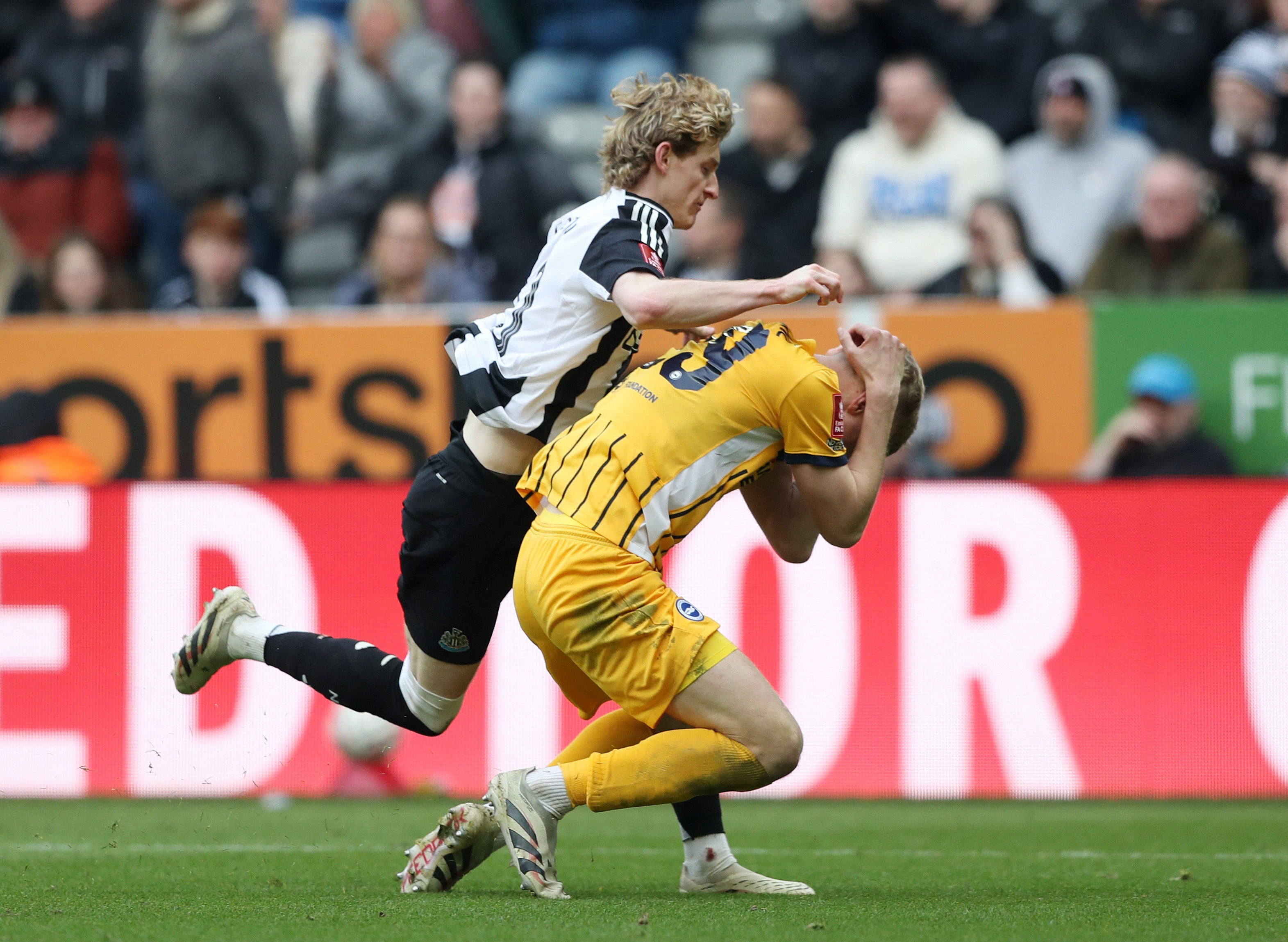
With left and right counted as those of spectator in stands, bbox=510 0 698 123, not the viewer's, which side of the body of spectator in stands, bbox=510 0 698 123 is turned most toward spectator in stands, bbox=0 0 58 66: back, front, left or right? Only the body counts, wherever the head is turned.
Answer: right

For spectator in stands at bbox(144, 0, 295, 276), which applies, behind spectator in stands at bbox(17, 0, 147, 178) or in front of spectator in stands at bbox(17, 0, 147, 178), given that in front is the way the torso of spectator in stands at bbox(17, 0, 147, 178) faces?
in front

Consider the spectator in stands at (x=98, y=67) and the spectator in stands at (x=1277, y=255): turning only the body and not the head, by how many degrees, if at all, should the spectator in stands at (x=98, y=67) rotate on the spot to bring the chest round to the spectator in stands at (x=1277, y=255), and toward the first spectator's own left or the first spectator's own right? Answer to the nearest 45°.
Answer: approximately 45° to the first spectator's own left

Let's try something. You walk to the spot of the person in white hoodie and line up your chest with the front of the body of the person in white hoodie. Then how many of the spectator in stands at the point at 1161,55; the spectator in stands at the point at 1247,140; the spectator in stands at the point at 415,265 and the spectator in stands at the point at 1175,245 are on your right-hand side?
1

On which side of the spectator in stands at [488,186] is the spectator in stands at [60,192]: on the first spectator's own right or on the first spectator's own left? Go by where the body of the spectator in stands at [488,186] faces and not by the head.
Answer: on the first spectator's own right

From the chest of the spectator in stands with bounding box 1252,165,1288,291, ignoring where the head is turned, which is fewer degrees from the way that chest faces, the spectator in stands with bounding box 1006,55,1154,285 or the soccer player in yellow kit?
the soccer player in yellow kit

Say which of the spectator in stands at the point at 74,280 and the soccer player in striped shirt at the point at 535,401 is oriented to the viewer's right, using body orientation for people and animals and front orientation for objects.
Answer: the soccer player in striped shirt

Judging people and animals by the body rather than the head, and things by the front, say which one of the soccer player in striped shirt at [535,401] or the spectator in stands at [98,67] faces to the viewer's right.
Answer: the soccer player in striped shirt

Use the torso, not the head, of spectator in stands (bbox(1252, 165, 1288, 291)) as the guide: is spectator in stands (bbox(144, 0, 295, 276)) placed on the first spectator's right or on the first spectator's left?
on the first spectator's right

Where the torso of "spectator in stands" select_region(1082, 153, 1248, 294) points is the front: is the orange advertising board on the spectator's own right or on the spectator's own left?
on the spectator's own right

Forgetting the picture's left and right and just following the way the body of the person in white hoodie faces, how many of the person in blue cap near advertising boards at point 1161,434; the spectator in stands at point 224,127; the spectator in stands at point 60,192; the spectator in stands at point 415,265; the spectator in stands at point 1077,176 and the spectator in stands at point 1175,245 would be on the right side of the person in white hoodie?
3

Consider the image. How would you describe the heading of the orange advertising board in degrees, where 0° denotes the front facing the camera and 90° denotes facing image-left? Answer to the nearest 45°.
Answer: approximately 0°
